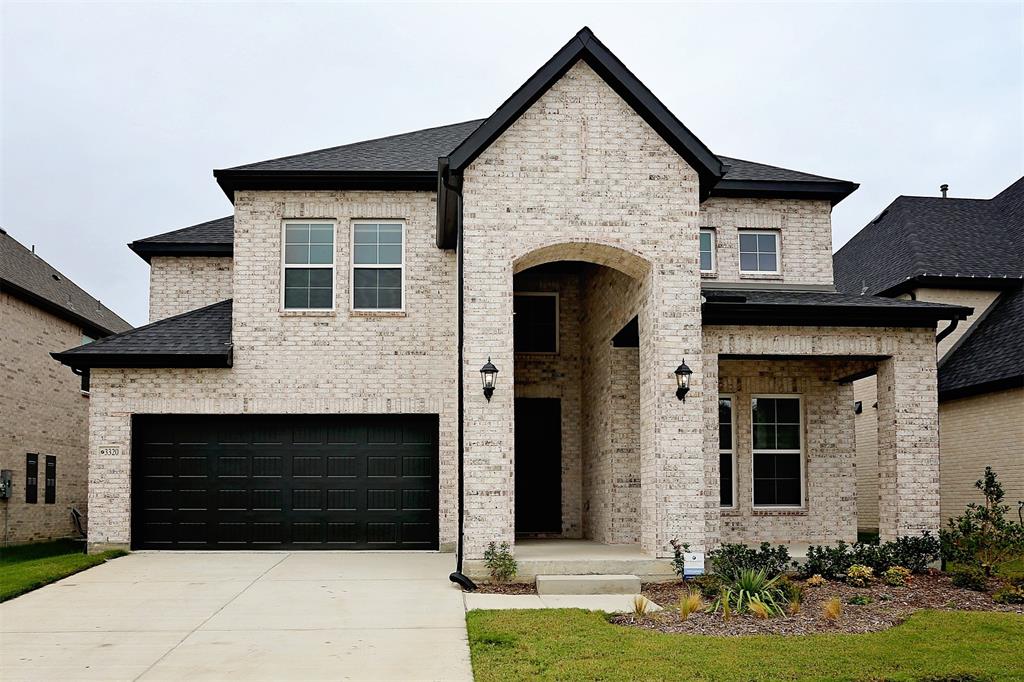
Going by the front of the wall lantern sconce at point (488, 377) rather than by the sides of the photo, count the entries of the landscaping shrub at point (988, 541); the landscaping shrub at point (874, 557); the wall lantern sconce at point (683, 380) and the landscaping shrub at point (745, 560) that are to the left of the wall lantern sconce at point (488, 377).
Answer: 4

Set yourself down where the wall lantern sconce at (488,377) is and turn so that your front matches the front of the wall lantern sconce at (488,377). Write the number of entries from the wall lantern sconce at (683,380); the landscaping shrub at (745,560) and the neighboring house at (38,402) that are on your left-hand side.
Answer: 2

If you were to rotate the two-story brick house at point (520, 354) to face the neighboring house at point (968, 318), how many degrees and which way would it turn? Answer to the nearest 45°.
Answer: approximately 135° to its left

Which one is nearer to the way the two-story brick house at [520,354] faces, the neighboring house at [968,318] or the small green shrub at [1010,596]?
the small green shrub

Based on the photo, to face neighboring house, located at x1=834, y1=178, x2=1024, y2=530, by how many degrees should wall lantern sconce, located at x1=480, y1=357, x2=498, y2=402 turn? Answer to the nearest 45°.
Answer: approximately 135° to its left

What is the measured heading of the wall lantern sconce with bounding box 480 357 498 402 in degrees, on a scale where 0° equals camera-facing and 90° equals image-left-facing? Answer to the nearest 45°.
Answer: approximately 0°

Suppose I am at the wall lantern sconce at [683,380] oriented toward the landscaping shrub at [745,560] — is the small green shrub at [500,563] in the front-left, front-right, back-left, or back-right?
back-right

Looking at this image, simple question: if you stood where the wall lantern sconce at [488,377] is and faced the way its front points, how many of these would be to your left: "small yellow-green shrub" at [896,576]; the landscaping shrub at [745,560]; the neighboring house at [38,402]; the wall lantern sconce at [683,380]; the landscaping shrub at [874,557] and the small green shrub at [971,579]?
5

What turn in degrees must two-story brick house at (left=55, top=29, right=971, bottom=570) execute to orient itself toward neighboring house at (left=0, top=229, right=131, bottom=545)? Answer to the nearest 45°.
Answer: approximately 135° to its right

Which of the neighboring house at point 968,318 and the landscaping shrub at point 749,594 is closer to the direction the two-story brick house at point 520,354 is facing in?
the landscaping shrub

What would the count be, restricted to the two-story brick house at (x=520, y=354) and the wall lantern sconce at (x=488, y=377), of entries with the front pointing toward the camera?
2

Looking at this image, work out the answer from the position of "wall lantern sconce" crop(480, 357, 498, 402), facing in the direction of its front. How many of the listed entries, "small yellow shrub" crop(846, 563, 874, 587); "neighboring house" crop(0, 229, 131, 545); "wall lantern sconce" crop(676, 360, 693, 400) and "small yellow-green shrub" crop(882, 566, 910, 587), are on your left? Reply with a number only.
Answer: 3

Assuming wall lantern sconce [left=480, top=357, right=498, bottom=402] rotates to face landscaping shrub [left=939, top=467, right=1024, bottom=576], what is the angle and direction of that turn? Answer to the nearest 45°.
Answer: approximately 90° to its left
